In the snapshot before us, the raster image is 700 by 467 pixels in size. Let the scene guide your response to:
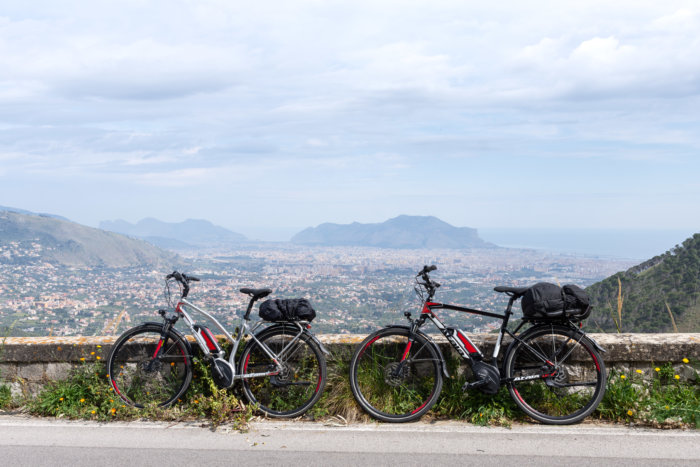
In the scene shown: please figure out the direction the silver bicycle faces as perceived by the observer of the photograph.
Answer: facing to the left of the viewer

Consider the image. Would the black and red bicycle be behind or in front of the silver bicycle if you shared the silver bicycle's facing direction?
behind

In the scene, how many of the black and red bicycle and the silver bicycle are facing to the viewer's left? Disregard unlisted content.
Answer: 2

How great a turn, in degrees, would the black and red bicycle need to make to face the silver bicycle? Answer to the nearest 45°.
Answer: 0° — it already faces it

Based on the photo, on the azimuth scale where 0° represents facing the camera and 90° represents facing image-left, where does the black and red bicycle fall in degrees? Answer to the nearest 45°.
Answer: approximately 90°
